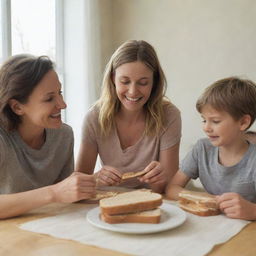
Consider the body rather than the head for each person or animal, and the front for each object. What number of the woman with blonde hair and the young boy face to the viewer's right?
0

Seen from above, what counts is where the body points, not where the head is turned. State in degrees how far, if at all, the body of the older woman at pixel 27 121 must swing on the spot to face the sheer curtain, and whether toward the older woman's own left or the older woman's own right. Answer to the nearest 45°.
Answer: approximately 135° to the older woman's own left

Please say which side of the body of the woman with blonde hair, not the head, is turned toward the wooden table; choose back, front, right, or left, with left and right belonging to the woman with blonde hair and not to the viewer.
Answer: front

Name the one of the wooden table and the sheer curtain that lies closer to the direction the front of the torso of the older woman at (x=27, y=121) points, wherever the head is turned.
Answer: the wooden table

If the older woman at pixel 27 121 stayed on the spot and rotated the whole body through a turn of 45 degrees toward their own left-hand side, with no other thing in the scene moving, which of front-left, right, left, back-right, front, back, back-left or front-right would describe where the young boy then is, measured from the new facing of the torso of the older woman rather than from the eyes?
front

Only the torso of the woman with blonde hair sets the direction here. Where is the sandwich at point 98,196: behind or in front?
in front

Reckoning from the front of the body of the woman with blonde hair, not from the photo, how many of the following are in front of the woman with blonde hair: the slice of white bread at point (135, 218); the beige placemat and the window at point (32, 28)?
2

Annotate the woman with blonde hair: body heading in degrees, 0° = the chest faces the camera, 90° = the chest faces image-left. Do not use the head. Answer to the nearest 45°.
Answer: approximately 0°

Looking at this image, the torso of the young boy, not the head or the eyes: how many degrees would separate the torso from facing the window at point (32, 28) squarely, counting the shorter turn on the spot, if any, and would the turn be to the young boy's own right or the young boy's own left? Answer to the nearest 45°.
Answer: approximately 90° to the young boy's own right

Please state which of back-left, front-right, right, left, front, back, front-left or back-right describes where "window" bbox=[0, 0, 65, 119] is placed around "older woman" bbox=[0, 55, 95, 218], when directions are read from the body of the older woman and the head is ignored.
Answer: back-left

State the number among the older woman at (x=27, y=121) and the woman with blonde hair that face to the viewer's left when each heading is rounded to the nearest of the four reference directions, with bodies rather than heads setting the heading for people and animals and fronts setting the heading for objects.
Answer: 0

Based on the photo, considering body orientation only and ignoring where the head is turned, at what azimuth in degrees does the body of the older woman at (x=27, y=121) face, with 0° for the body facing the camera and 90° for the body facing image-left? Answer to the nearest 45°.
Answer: approximately 315°
